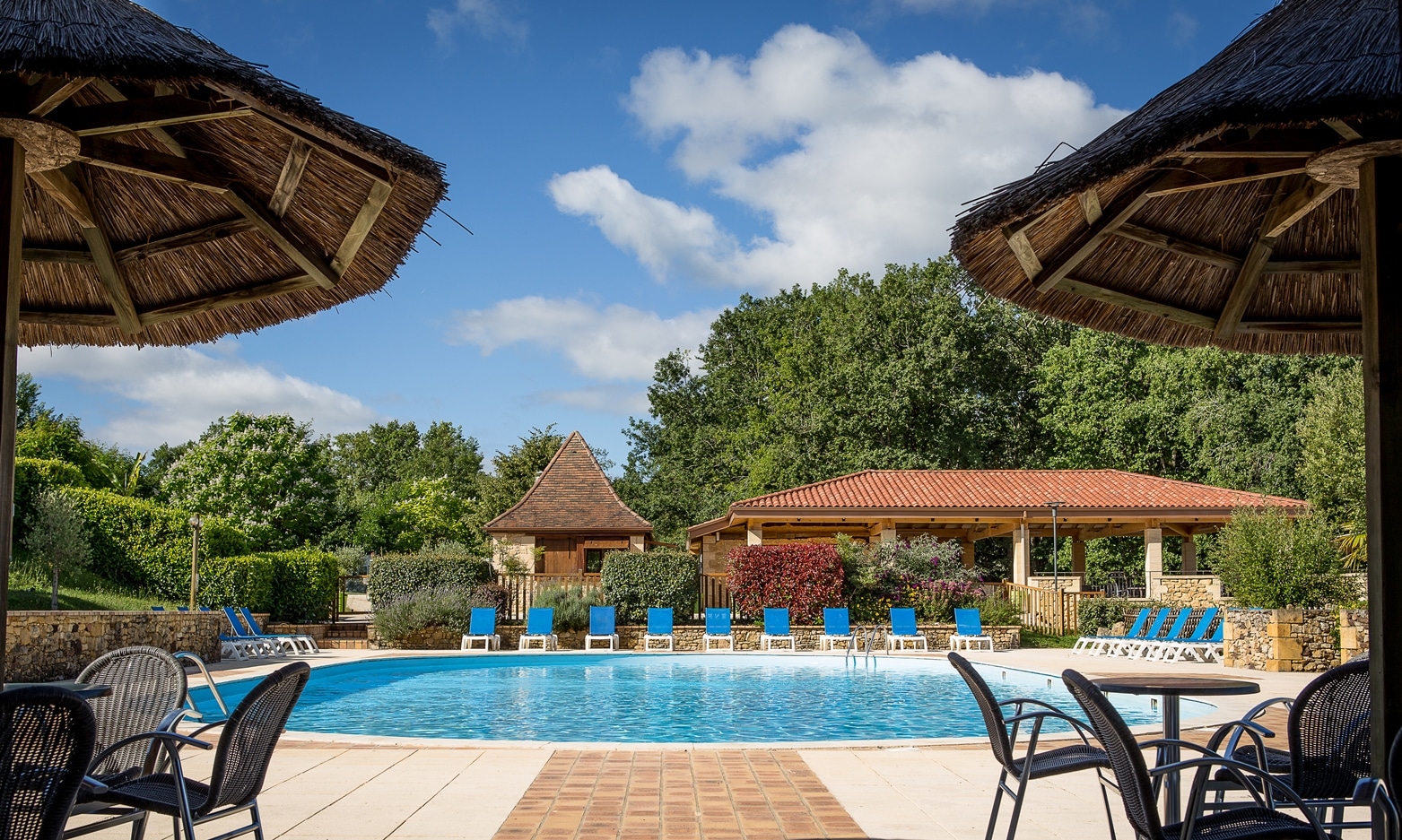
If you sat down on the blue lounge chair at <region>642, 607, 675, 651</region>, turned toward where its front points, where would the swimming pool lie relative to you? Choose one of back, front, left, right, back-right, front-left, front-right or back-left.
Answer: front

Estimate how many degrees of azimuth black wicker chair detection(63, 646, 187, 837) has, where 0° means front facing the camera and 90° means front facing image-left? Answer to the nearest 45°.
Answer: approximately 45°

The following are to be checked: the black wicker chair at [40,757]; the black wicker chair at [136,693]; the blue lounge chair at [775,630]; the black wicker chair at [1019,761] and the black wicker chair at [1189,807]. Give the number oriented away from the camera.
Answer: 1

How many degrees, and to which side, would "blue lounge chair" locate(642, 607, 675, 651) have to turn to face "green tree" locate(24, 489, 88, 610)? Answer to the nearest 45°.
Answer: approximately 90° to its right

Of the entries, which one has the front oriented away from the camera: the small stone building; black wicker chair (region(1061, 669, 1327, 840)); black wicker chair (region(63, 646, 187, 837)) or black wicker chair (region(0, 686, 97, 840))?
black wicker chair (region(0, 686, 97, 840))

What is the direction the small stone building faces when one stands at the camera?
facing the viewer

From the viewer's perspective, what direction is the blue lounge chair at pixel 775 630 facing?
toward the camera

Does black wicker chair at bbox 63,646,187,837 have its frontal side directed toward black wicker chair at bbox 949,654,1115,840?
no

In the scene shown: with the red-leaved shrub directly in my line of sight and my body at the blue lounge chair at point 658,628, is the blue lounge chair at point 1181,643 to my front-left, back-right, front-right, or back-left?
front-right

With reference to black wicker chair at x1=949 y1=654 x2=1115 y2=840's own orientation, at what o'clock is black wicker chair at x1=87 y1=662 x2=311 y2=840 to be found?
black wicker chair at x1=87 y1=662 x2=311 y2=840 is roughly at 5 o'clock from black wicker chair at x1=949 y1=654 x2=1115 y2=840.

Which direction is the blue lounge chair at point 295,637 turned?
to the viewer's right

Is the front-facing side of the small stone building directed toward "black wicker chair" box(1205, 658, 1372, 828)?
yes

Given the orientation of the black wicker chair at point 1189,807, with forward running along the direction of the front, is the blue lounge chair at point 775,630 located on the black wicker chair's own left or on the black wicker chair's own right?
on the black wicker chair's own left

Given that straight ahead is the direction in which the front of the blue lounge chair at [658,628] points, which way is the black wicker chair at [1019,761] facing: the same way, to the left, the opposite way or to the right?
to the left

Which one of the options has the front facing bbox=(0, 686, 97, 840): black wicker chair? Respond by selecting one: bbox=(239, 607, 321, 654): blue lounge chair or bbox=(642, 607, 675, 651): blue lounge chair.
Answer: bbox=(642, 607, 675, 651): blue lounge chair

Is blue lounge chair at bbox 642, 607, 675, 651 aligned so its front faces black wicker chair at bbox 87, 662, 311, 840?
yes

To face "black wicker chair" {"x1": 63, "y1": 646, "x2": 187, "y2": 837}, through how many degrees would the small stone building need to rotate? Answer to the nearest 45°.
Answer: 0° — it already faces it

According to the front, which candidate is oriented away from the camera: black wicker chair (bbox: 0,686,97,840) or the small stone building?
the black wicker chair

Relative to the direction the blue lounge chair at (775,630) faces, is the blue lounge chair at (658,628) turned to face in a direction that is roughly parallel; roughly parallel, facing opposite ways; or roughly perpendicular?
roughly parallel

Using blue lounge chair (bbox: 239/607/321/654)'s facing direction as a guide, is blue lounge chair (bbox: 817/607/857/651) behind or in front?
in front
